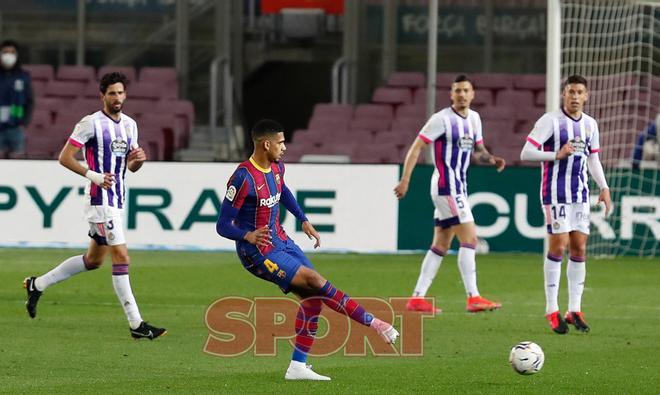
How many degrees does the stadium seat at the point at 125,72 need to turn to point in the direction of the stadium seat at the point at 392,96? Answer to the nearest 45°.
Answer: approximately 90° to its left

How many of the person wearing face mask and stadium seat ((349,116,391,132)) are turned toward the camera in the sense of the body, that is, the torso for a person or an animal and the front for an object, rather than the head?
2

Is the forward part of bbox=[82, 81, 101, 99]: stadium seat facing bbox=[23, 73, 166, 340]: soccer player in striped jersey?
yes

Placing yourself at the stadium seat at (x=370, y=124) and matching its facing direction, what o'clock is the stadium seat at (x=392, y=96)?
the stadium seat at (x=392, y=96) is roughly at 7 o'clock from the stadium seat at (x=370, y=124).

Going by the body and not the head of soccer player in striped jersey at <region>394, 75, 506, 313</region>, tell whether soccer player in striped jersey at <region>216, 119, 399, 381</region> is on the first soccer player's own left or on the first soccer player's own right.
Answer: on the first soccer player's own right

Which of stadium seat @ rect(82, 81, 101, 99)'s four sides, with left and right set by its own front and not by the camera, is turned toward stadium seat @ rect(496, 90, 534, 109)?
left

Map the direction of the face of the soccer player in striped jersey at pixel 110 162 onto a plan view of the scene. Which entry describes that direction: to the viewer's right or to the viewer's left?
to the viewer's right
